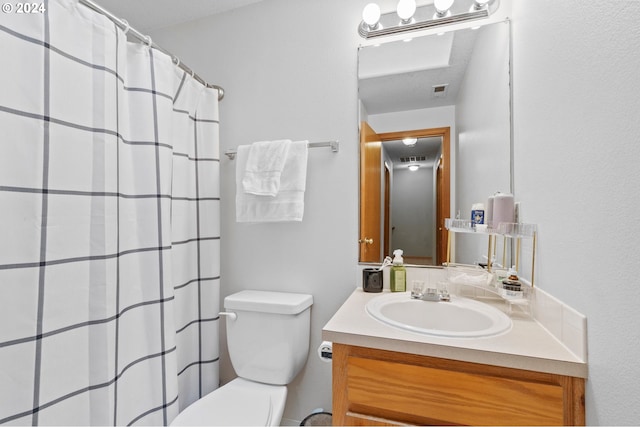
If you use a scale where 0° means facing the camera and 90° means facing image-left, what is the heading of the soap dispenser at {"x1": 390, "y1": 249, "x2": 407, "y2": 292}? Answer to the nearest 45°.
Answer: approximately 0°

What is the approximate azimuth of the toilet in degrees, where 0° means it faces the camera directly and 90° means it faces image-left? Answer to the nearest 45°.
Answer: approximately 45°

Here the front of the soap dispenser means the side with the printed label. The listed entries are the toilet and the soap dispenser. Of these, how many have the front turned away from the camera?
0

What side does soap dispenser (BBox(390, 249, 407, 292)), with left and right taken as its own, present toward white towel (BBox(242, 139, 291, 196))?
right

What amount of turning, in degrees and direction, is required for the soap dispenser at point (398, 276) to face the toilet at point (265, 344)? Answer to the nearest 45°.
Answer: approximately 90° to its right

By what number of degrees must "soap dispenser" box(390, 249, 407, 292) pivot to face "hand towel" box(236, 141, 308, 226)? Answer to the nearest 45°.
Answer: approximately 90° to its right
